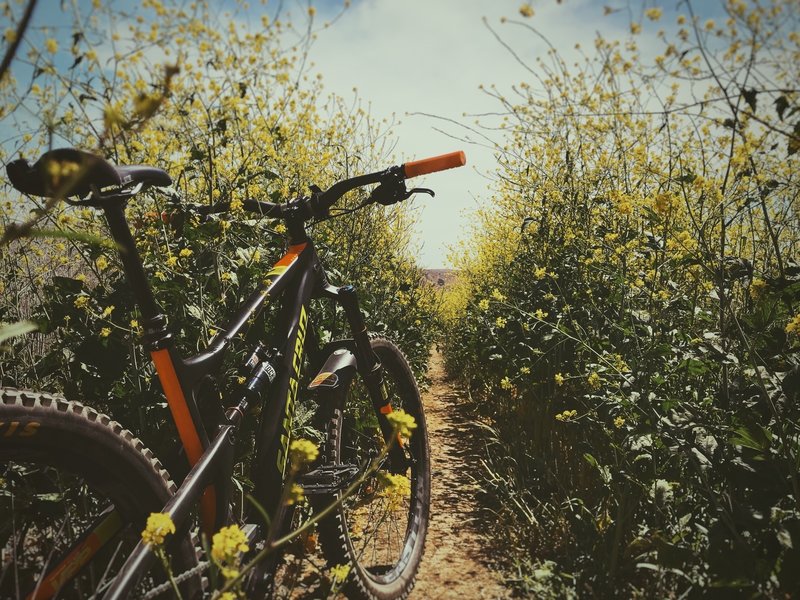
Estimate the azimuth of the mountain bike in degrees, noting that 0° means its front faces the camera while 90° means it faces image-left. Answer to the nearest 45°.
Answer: approximately 225°
